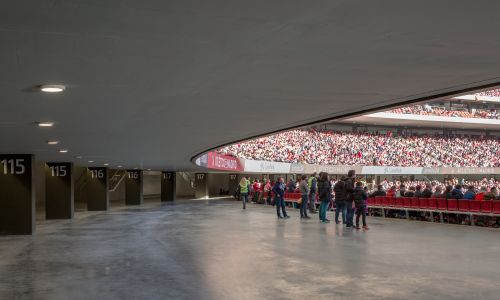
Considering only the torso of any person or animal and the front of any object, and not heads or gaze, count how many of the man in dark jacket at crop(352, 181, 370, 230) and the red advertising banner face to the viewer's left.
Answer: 0

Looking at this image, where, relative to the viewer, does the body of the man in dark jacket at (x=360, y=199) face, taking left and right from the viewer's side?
facing away from the viewer and to the right of the viewer

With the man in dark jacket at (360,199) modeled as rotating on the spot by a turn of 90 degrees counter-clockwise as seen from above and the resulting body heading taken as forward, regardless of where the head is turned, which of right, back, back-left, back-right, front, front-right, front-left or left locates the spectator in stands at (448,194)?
right

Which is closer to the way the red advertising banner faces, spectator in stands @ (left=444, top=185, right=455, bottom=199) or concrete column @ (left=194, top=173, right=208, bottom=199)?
the spectator in stands

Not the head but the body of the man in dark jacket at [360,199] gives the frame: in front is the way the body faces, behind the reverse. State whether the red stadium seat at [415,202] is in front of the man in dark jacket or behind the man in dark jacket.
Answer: in front

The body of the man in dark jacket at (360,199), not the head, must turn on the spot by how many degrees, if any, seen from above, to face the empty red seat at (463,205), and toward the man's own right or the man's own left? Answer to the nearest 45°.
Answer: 0° — they already face it

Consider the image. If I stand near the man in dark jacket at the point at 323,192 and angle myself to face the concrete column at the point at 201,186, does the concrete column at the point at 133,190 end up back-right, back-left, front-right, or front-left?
front-left

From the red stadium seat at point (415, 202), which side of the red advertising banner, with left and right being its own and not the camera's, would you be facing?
front

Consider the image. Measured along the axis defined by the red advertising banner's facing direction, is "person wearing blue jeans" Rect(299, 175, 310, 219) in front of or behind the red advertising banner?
in front

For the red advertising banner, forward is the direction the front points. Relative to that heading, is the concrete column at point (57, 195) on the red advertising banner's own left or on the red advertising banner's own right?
on the red advertising banner's own right

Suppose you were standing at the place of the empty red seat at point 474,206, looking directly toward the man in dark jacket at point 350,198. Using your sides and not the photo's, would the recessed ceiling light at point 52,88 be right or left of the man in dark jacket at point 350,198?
left

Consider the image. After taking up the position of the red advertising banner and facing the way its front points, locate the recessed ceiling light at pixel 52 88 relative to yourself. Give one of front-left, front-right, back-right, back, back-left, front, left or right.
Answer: front-right

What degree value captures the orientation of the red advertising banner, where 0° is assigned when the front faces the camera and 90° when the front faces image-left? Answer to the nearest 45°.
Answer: approximately 315°

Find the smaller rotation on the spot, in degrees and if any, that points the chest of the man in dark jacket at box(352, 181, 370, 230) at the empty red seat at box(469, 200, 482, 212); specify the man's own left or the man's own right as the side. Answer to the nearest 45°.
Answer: approximately 45° to the man's own right
